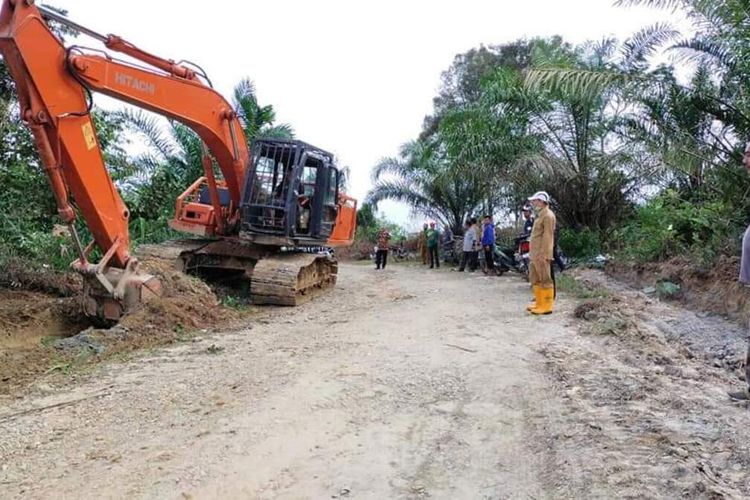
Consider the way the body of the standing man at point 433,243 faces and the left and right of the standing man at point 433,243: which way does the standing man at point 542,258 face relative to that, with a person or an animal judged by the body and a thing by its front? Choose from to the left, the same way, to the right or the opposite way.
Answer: to the right

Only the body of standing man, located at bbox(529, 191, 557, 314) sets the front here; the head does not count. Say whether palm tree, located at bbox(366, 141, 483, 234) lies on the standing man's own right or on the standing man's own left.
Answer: on the standing man's own right

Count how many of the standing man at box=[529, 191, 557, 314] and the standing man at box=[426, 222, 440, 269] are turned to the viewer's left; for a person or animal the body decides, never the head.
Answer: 1

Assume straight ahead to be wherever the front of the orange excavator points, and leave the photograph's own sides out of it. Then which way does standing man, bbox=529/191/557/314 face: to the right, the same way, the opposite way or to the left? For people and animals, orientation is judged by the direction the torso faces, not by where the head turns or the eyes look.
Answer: to the right

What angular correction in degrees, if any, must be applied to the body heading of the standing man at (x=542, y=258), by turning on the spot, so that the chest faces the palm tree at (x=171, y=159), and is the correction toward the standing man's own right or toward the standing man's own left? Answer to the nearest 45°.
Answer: approximately 45° to the standing man's own right

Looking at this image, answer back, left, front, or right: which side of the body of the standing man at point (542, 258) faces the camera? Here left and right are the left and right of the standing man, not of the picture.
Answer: left

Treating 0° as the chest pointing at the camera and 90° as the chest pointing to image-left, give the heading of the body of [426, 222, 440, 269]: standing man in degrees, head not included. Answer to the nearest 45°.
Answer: approximately 0°

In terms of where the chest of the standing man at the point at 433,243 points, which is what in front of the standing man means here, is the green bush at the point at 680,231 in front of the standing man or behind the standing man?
in front

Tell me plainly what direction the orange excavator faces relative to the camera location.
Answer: facing the viewer and to the left of the viewer

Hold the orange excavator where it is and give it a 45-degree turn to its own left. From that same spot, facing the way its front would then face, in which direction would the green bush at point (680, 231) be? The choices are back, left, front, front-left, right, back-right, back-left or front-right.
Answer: left

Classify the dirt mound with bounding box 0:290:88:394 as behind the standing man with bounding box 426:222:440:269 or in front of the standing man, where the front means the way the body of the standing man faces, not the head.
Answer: in front
